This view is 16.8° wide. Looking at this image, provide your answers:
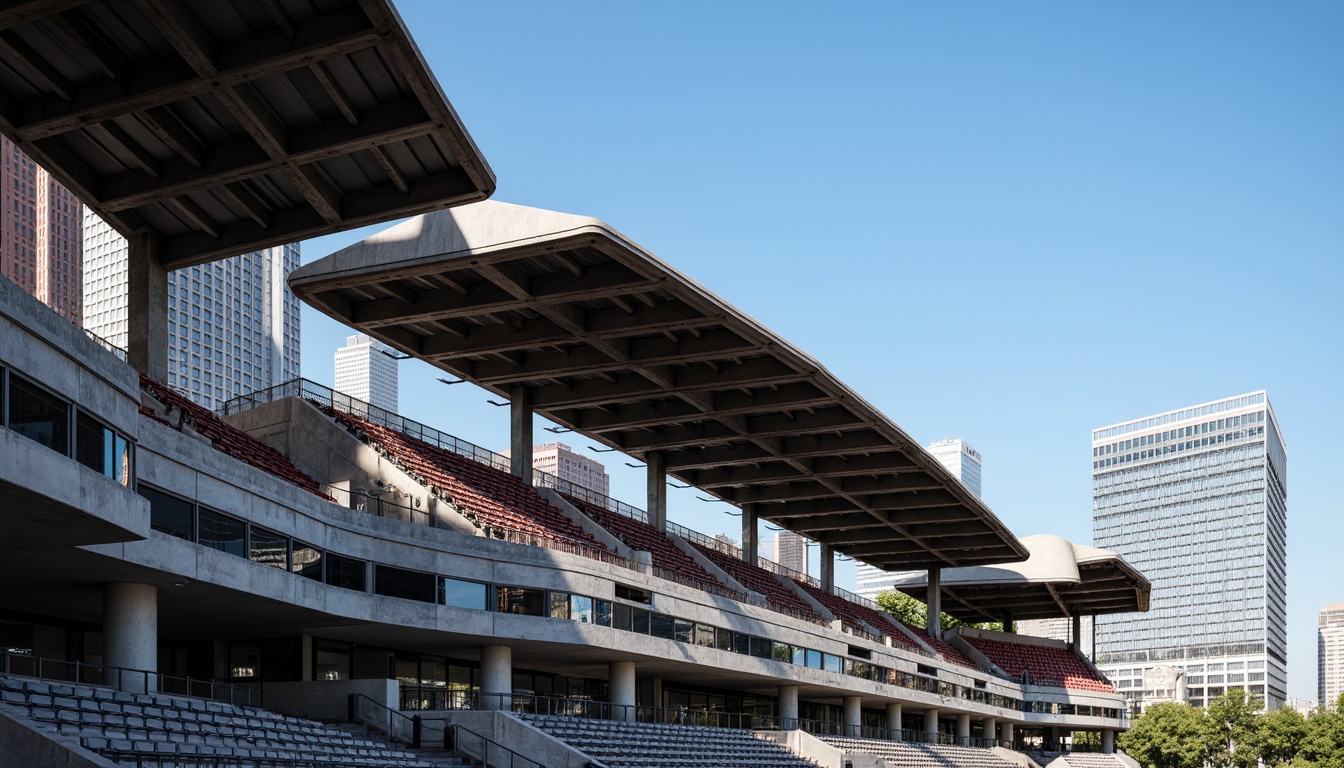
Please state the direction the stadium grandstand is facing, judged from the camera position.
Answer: facing the viewer and to the right of the viewer

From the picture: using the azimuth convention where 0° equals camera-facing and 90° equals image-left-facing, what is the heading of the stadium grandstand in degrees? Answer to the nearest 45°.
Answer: approximately 315°
